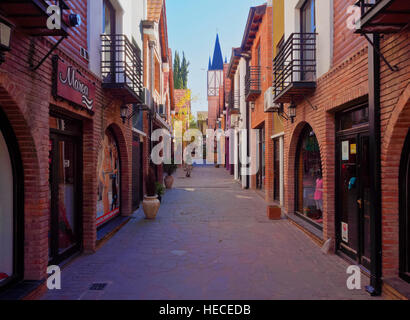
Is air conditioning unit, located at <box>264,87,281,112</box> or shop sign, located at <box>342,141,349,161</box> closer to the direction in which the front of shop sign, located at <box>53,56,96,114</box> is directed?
the shop sign

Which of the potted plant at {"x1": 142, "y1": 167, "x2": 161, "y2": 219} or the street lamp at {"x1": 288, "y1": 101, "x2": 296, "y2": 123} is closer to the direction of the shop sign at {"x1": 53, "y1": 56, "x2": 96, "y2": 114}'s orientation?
the street lamp

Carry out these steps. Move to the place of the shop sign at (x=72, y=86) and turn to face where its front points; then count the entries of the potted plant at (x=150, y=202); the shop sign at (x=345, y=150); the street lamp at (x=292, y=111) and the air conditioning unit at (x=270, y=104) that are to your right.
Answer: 0

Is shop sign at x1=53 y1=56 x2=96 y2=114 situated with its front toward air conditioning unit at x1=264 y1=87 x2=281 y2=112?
no

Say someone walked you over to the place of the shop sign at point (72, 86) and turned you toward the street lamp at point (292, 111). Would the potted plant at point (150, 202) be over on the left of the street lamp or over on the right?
left

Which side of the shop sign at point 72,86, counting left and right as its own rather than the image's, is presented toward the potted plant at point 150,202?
left

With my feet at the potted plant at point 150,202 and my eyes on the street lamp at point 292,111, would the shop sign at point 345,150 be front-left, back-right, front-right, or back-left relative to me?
front-right

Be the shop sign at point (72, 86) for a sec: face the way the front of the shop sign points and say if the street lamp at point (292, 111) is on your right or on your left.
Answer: on your left

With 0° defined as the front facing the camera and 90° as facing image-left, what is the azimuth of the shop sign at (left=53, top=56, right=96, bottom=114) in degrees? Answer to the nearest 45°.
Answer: approximately 315°

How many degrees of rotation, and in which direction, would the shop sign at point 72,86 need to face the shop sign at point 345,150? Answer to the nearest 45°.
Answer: approximately 45° to its left

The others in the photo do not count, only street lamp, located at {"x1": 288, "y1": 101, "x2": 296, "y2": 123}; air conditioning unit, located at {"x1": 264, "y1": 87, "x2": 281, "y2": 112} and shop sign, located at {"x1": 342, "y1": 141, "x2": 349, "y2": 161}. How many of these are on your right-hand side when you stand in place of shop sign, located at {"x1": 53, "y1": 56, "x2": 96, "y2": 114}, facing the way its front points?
0
